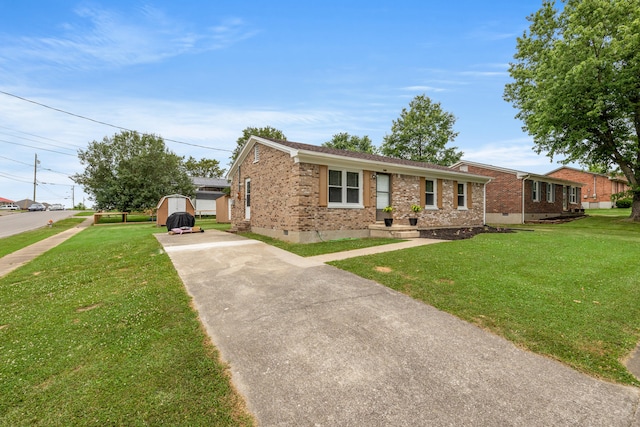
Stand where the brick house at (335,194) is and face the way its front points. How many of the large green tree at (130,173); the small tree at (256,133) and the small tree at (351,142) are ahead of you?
0

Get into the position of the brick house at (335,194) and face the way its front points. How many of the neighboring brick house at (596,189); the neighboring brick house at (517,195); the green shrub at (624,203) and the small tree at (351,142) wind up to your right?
0

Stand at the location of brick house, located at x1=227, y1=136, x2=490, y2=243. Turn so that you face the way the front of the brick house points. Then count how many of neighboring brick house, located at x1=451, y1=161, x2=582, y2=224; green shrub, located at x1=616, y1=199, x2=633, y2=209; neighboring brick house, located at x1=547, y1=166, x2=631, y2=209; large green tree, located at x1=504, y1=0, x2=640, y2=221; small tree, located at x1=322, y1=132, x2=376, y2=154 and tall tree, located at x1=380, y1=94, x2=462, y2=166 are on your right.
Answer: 0

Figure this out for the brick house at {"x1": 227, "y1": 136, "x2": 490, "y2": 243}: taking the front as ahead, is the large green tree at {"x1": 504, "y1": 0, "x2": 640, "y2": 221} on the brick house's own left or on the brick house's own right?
on the brick house's own left

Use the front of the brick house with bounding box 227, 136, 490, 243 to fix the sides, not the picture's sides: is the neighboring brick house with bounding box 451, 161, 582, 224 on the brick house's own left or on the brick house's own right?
on the brick house's own left

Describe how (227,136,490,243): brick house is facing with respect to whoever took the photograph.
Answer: facing the viewer and to the right of the viewer

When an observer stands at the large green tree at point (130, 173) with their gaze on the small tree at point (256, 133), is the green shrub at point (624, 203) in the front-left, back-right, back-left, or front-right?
front-right

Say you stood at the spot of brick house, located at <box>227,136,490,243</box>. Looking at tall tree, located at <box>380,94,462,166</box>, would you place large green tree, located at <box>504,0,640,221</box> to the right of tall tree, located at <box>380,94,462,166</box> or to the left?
right

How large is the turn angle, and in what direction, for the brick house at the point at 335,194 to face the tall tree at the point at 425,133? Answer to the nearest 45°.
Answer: approximately 135° to its left

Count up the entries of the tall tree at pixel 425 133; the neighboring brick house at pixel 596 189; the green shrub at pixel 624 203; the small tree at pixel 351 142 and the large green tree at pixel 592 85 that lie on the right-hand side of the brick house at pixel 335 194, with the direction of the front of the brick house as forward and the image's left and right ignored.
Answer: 0

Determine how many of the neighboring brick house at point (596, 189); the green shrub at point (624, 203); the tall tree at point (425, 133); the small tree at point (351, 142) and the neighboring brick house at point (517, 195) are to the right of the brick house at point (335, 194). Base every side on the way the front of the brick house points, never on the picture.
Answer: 0

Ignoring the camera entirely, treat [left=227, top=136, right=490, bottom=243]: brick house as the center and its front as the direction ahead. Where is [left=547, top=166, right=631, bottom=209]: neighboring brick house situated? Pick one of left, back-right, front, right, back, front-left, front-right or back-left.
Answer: left

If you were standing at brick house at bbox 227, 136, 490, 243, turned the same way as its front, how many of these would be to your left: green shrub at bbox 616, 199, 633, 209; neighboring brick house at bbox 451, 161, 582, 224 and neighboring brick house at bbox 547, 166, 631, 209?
3

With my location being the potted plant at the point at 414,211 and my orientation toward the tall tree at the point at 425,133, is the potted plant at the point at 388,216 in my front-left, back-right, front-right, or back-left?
back-left

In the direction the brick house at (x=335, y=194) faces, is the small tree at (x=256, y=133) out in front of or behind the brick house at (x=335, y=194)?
behind

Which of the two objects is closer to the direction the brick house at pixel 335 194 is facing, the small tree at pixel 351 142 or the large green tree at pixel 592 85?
the large green tree

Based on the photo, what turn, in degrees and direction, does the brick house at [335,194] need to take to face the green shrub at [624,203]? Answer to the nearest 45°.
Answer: approximately 90° to its left

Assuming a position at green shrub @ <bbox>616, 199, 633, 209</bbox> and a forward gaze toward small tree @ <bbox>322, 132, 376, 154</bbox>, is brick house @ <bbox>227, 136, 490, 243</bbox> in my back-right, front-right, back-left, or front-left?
front-left

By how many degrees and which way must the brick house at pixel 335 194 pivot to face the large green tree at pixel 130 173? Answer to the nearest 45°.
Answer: approximately 180°

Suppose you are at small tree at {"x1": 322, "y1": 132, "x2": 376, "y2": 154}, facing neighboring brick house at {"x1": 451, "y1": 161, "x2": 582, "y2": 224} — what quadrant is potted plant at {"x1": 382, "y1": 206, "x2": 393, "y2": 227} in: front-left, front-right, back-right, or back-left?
front-right

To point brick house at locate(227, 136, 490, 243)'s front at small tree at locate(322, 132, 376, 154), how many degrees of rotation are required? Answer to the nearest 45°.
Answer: approximately 135° to its left

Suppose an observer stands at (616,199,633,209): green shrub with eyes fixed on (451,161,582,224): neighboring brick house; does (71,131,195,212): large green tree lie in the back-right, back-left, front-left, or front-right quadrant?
front-right
